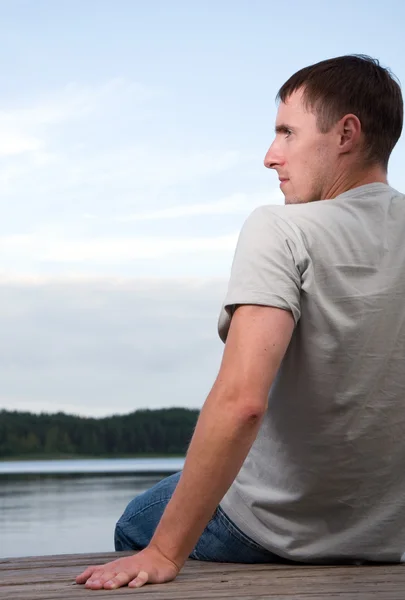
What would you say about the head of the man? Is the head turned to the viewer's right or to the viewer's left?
to the viewer's left

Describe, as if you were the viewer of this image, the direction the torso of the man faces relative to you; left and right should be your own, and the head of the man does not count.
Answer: facing away from the viewer and to the left of the viewer
